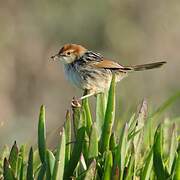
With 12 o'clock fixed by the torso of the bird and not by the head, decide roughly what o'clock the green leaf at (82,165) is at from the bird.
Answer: The green leaf is roughly at 9 o'clock from the bird.

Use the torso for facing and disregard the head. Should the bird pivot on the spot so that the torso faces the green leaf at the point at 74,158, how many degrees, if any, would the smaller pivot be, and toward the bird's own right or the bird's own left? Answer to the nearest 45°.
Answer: approximately 90° to the bird's own left

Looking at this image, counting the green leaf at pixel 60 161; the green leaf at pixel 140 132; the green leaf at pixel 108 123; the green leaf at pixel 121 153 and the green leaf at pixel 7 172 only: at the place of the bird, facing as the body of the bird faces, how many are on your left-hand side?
5

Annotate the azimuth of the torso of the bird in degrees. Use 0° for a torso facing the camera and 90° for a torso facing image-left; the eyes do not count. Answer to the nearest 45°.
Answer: approximately 90°

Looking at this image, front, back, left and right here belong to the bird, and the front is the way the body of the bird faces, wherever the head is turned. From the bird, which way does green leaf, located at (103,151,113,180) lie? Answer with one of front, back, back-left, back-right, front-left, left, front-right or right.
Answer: left

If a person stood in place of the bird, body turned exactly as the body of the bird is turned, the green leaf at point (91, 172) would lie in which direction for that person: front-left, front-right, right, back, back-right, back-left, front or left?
left

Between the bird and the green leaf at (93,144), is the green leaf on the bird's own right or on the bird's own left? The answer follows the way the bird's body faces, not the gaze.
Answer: on the bird's own left

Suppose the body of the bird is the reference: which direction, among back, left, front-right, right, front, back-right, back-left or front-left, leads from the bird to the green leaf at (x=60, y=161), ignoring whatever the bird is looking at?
left

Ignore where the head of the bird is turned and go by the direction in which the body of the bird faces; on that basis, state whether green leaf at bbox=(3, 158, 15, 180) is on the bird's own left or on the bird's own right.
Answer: on the bird's own left

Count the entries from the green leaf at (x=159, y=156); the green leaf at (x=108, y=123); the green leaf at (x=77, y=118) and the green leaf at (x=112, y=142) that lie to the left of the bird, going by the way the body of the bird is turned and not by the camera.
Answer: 4

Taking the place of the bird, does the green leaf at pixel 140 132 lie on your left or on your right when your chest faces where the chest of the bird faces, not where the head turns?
on your left

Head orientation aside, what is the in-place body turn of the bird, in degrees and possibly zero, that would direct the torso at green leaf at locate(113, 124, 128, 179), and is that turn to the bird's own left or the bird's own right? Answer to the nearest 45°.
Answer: approximately 90° to the bird's own left
